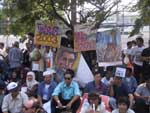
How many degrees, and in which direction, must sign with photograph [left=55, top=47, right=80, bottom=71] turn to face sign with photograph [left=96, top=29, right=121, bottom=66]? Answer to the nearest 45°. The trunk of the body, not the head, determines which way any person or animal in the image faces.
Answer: approximately 90° to its left

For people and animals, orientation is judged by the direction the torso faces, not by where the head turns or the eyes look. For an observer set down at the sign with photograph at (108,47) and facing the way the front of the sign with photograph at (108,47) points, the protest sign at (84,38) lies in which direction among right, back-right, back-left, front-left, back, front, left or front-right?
right

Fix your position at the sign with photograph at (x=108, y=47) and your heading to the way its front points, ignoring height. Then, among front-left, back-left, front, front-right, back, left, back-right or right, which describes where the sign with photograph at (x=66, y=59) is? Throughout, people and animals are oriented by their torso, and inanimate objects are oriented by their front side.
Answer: right

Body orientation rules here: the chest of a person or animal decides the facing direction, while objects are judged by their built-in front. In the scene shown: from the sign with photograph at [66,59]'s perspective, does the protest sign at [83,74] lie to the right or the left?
on its left
